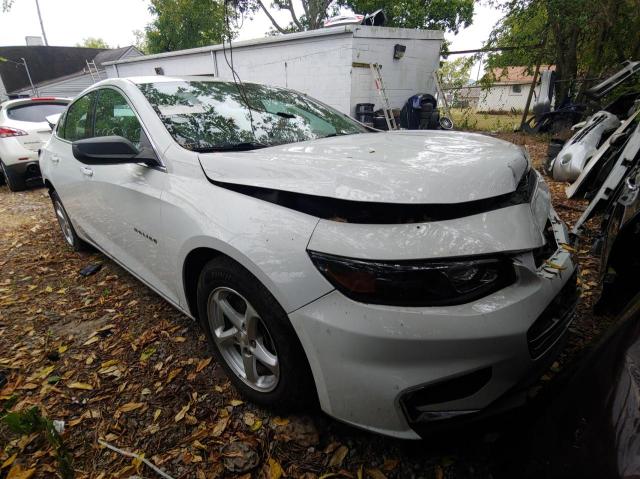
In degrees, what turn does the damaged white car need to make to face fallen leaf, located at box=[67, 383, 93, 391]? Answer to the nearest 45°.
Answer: approximately 135° to its right

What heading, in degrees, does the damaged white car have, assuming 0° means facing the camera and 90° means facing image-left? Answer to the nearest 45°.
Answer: approximately 315°

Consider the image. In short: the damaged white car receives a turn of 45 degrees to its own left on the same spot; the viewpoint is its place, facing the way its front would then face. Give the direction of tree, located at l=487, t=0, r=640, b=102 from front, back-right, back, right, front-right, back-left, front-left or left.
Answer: front-left
